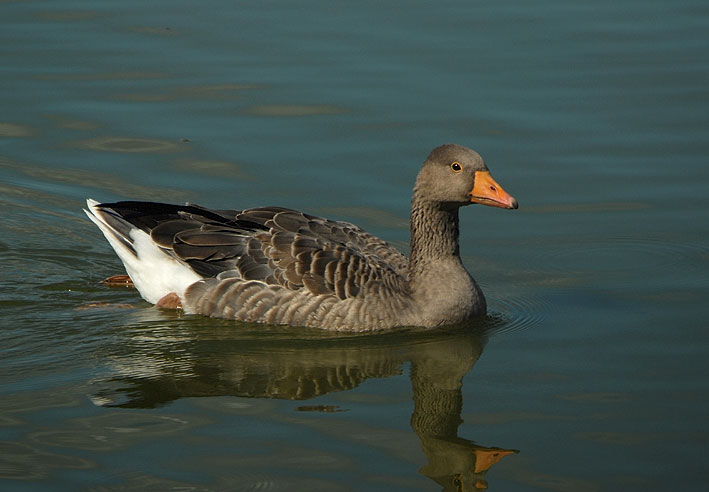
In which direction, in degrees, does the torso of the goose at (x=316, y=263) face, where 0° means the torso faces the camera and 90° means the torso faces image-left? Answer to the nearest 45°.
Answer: approximately 270°
